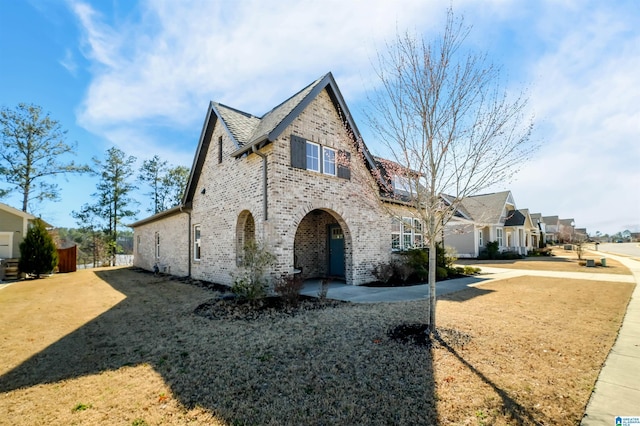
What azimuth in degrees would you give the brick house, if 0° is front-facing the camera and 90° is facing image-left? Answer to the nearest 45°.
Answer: approximately 315°

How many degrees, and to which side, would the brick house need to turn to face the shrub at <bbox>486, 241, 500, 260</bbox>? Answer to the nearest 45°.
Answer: approximately 90° to its left

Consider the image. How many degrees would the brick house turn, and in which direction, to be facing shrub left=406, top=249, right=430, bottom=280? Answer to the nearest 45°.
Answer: approximately 45° to its left

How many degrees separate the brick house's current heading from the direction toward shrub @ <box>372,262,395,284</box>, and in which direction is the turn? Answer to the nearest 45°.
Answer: approximately 45° to its left

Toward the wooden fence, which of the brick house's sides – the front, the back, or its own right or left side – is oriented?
back

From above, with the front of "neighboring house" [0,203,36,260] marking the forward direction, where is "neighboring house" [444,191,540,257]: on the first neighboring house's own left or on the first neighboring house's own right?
on the first neighboring house's own left

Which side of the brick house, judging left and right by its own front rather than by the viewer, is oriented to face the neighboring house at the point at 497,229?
left

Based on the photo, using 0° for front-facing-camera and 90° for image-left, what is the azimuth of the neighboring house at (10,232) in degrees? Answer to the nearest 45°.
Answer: approximately 0°

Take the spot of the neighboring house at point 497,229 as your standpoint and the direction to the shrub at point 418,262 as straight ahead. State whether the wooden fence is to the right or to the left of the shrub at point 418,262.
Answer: right

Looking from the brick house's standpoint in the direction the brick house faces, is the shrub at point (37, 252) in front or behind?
behind
